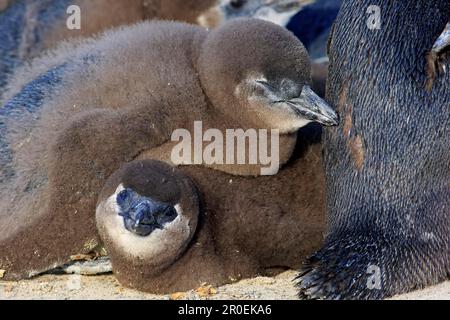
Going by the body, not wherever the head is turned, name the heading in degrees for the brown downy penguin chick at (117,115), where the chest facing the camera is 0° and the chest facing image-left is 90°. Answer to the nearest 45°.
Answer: approximately 270°

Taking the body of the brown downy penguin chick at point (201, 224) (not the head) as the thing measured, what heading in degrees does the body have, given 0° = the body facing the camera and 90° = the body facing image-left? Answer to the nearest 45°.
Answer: approximately 45°

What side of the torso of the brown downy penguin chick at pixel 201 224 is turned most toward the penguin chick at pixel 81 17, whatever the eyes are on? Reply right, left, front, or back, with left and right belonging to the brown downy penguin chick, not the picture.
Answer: right

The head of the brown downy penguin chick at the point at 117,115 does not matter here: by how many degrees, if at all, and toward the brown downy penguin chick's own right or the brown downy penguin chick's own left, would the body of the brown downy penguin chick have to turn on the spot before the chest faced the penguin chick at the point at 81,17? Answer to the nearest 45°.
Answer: approximately 90° to the brown downy penguin chick's own left
